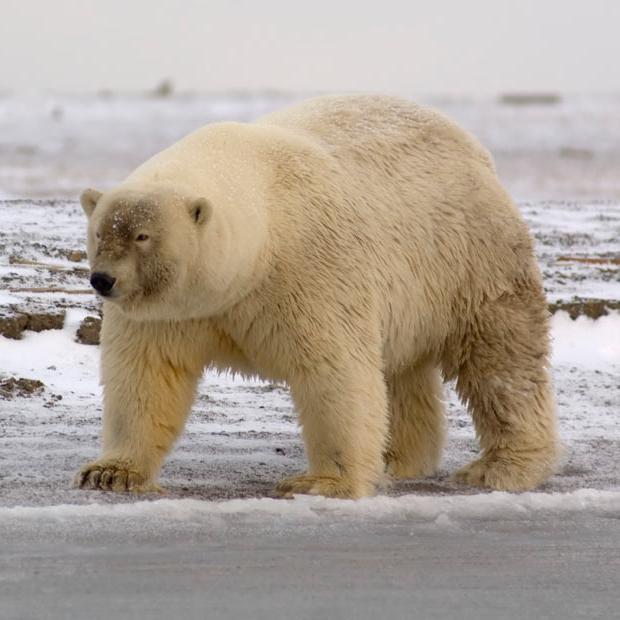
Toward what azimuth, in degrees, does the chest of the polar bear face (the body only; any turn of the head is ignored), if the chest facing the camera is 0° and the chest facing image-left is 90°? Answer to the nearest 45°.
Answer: approximately 45°
